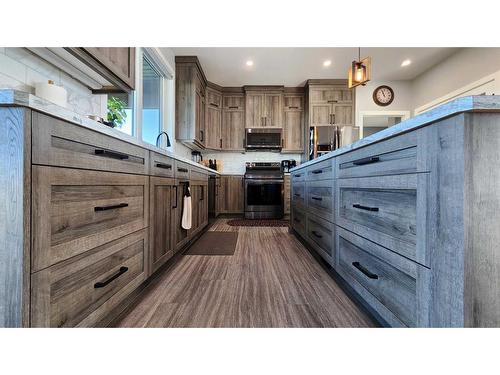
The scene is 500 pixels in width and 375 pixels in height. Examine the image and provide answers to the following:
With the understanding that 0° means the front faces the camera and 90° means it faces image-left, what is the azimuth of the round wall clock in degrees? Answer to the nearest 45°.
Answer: approximately 0°

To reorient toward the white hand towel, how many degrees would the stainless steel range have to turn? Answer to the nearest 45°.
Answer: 0° — it already faces it

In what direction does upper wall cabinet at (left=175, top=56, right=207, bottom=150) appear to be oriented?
to the viewer's right

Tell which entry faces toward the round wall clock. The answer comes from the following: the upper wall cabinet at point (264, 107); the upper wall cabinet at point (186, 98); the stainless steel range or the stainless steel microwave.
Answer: the upper wall cabinet at point (186, 98)

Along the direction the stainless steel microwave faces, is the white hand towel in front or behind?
in front

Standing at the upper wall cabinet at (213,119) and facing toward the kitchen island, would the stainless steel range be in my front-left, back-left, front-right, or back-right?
front-left

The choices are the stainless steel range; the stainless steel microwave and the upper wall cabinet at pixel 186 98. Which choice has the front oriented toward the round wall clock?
the upper wall cabinet

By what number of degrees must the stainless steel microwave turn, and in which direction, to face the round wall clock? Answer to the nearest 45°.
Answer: approximately 90° to its left

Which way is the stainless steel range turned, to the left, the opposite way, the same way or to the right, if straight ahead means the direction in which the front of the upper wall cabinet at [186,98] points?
to the right

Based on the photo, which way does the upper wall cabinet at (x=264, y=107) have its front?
toward the camera

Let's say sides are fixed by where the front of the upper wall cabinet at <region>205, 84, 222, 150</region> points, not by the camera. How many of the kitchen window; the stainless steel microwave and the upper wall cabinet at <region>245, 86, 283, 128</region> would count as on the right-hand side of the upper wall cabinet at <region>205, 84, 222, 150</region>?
1

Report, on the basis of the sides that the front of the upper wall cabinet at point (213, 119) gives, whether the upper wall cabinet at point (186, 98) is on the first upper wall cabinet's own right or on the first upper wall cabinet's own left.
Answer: on the first upper wall cabinet's own right

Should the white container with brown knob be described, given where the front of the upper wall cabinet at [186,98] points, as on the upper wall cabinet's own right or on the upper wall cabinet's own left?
on the upper wall cabinet's own right

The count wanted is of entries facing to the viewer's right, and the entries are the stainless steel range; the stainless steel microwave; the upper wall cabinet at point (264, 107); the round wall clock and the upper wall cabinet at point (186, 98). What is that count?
1

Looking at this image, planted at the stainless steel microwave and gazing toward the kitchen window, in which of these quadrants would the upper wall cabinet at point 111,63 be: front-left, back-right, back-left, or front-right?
front-left

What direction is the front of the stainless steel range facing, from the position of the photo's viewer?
facing the viewer
